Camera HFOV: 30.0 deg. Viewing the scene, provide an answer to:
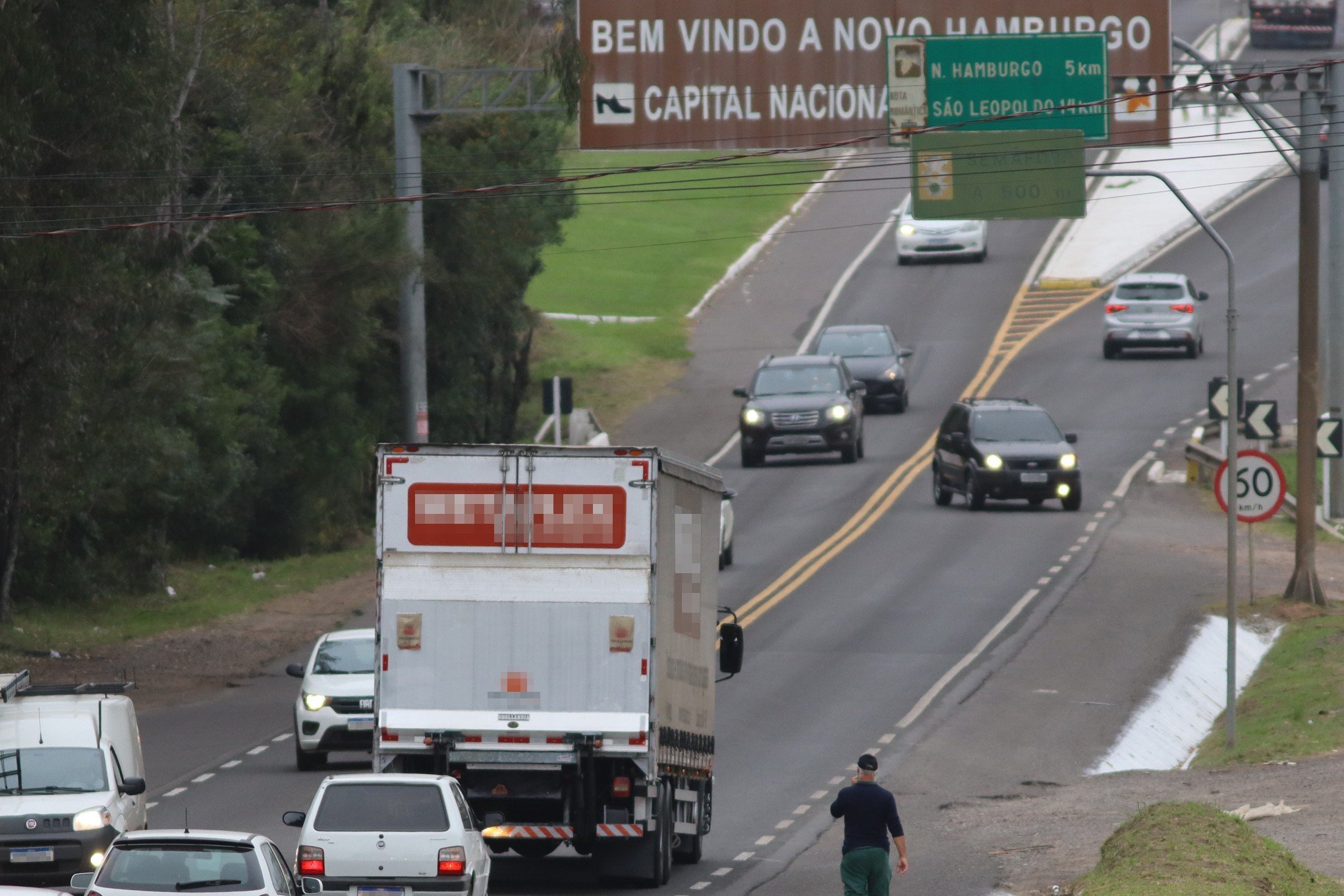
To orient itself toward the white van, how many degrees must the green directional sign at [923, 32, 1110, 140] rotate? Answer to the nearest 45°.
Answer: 0° — it already faces it

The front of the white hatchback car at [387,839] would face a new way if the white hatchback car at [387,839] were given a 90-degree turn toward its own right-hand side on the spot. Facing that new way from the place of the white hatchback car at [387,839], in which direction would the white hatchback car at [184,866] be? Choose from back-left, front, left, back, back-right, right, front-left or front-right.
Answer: back-right

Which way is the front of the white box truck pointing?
away from the camera

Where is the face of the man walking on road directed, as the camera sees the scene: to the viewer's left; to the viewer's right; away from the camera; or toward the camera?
away from the camera

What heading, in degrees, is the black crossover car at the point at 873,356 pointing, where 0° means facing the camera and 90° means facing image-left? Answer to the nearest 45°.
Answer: approximately 0°

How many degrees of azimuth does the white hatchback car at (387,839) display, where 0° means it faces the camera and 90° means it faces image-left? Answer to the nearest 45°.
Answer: approximately 180°

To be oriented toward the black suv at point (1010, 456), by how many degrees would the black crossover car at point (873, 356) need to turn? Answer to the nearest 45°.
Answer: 0° — it already faces it

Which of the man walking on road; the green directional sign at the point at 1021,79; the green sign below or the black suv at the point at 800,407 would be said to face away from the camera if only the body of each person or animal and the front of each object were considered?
the man walking on road

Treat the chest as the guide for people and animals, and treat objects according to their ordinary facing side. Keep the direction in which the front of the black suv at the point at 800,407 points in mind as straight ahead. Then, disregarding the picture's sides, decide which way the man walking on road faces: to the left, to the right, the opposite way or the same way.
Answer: the opposite way

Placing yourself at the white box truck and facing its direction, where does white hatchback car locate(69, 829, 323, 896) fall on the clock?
The white hatchback car is roughly at 7 o'clock from the white box truck.

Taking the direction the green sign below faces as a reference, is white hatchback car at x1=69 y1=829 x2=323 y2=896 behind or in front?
in front

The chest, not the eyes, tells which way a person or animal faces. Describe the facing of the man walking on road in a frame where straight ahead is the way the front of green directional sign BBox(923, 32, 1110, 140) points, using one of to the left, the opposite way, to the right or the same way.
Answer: the opposite way

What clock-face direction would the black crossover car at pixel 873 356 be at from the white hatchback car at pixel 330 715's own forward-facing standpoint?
The black crossover car is roughly at 7 o'clock from the white hatchback car.
